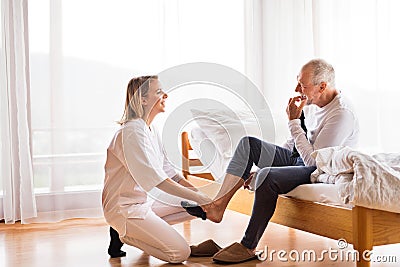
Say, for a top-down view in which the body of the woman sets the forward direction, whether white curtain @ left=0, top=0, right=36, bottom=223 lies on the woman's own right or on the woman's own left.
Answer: on the woman's own left

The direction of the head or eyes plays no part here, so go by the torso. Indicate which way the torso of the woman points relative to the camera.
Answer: to the viewer's right

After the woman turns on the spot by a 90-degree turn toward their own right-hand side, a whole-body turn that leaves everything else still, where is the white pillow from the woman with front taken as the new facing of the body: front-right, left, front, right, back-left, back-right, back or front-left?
back-left

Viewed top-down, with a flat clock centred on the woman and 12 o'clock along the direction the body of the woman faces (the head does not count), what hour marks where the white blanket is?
The white blanket is roughly at 1 o'clock from the woman.

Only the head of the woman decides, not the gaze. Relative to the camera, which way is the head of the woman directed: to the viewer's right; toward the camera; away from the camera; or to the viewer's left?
to the viewer's right

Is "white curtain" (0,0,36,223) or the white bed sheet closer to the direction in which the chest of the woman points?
the white bed sheet

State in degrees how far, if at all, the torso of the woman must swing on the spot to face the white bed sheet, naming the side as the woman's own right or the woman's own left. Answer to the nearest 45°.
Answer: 0° — they already face it
